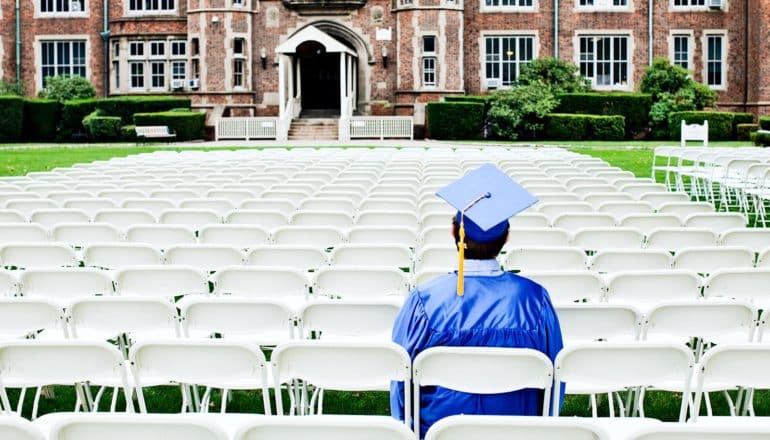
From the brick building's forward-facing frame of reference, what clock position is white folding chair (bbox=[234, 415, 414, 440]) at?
The white folding chair is roughly at 12 o'clock from the brick building.

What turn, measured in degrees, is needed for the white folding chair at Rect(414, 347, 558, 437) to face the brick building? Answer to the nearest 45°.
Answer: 0° — it already faces it

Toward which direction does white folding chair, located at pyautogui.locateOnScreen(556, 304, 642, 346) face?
away from the camera

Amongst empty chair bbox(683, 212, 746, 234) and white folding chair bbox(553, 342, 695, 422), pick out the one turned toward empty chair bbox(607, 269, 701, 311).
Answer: the white folding chair

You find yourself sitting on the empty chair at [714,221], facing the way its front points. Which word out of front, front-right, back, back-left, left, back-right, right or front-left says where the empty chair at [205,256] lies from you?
back-left

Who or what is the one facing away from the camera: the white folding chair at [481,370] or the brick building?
the white folding chair

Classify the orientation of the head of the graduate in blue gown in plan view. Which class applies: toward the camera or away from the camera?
away from the camera

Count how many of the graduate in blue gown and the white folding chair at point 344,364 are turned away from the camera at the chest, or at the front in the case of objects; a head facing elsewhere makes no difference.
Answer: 2

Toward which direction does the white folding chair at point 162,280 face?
away from the camera

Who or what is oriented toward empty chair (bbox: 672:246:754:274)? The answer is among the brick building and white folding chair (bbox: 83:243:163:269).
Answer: the brick building

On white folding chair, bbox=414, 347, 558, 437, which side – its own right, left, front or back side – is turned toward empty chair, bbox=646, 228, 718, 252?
front

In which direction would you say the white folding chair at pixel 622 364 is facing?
away from the camera

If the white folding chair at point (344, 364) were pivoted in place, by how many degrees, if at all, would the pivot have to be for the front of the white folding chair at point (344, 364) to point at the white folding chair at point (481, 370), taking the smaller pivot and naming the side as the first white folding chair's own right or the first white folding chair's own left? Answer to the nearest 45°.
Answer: approximately 135° to the first white folding chair's own right

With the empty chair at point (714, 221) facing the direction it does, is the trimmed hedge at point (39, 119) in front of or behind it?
in front

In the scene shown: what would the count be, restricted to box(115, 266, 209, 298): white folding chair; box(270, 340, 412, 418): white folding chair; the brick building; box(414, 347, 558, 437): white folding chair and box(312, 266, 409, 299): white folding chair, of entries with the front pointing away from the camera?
4

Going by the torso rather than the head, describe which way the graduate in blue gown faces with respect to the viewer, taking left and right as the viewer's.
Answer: facing away from the viewer

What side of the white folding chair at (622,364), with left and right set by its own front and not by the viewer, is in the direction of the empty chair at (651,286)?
front

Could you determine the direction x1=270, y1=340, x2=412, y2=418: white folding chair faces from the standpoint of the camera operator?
facing away from the viewer
